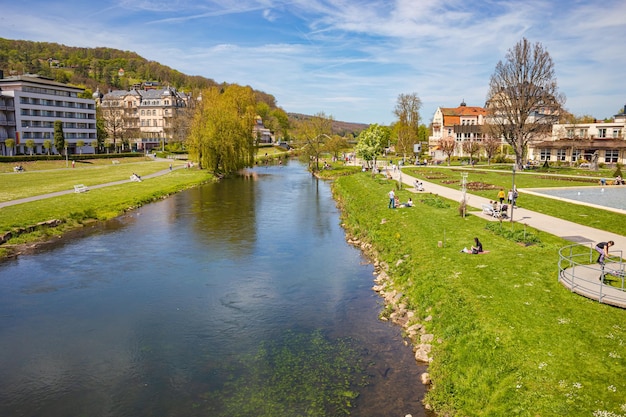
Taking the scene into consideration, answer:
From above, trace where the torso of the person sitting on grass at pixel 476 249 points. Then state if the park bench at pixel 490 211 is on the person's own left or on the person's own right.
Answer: on the person's own right

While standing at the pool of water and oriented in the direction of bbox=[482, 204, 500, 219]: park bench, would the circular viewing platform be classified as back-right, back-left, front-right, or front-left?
front-left

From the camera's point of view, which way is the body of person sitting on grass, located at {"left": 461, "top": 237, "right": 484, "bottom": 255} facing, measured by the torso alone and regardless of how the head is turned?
to the viewer's left

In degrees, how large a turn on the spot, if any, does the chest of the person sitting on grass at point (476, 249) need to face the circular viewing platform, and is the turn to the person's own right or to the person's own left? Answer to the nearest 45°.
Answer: approximately 135° to the person's own left
